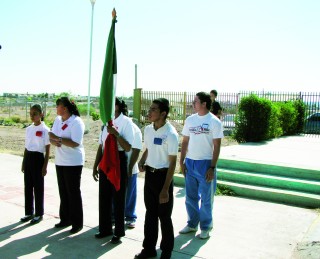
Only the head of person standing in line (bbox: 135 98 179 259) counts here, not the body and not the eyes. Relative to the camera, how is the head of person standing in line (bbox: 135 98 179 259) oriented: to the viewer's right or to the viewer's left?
to the viewer's left

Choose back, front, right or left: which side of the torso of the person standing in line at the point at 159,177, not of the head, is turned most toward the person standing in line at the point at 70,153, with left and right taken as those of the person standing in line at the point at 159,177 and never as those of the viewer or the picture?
right

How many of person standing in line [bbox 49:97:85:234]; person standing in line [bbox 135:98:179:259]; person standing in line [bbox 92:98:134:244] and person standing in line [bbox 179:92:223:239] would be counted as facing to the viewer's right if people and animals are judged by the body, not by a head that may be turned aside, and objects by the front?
0

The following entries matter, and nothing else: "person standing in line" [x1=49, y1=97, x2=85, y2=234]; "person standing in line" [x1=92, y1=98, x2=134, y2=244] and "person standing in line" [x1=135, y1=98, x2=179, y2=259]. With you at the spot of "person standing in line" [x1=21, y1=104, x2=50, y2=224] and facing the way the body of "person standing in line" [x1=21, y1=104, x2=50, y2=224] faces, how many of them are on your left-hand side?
3

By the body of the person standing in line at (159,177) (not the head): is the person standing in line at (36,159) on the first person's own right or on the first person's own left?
on the first person's own right

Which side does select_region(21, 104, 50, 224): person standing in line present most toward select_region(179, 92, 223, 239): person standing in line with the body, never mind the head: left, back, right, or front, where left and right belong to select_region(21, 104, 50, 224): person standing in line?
left

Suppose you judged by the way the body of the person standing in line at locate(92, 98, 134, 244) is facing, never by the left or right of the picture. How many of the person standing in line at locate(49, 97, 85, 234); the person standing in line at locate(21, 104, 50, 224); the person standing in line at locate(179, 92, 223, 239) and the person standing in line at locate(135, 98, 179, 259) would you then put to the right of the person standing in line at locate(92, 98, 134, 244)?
2

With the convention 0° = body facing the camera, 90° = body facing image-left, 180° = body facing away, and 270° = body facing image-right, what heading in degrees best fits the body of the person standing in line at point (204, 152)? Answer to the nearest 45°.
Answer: approximately 45°

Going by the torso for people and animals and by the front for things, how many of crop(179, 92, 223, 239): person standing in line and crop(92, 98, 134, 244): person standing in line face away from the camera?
0

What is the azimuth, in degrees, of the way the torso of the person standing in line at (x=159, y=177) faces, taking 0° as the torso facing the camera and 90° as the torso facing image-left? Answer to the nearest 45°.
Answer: approximately 45°

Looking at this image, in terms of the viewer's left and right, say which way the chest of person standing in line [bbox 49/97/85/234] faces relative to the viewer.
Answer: facing the viewer and to the left of the viewer

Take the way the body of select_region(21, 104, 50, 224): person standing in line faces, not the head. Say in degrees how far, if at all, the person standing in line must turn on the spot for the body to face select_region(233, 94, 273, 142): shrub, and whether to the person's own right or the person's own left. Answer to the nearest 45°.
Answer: approximately 180°

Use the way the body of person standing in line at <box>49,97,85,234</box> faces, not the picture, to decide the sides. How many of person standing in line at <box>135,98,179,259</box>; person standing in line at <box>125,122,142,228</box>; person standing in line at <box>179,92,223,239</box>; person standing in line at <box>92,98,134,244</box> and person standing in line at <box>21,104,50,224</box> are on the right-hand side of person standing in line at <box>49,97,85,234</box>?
1

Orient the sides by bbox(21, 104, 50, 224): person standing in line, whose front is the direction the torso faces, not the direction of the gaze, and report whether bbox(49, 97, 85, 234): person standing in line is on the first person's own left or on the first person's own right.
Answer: on the first person's own left
